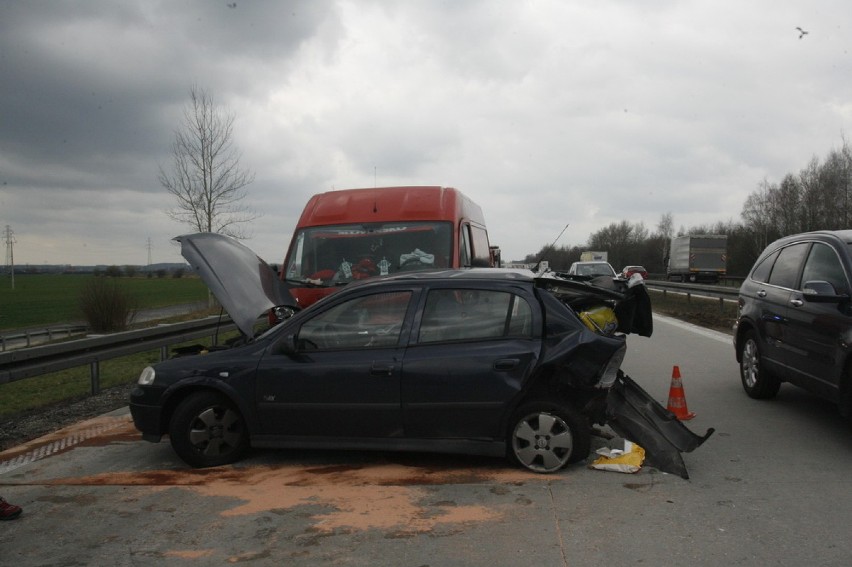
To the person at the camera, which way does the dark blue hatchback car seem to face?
facing to the left of the viewer

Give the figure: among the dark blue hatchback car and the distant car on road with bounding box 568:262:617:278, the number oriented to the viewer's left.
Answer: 1

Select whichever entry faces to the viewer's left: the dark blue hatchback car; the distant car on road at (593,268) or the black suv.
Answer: the dark blue hatchback car

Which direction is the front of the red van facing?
toward the camera

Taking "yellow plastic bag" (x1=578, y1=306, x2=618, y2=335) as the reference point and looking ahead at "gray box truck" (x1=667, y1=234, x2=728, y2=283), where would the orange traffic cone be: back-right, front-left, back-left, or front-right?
front-right

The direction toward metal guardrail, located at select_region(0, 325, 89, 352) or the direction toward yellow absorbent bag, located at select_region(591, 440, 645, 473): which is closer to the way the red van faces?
the yellow absorbent bag

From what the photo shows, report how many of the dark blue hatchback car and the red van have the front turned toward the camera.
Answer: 1
